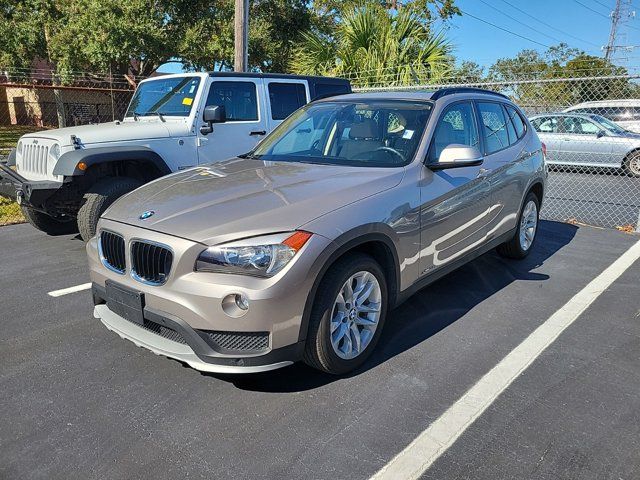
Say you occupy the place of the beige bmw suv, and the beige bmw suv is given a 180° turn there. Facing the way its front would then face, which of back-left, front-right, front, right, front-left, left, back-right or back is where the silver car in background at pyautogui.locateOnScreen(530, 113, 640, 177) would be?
front

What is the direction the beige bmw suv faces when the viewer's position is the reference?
facing the viewer and to the left of the viewer

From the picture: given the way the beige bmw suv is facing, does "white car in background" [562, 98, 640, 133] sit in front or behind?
behind

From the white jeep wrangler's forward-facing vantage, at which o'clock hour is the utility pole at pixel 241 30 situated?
The utility pole is roughly at 5 o'clock from the white jeep wrangler.

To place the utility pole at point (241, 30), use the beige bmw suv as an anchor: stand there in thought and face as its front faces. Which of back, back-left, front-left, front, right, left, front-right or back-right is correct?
back-right

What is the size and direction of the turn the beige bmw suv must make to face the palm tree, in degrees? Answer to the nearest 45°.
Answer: approximately 135° to its right

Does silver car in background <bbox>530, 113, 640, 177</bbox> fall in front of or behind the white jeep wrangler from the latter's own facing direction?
behind

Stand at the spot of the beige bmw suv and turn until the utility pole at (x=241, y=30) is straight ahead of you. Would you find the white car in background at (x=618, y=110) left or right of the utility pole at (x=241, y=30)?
right

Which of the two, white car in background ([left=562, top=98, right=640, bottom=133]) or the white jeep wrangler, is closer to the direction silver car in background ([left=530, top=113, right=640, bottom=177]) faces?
the white car in background

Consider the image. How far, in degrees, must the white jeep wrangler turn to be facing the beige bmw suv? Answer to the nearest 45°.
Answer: approximately 45° to its left

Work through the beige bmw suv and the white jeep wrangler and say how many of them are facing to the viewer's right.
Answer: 0

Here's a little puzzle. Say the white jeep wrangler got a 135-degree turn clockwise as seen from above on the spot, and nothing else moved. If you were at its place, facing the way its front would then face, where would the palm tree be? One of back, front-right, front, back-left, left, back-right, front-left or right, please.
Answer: front-right

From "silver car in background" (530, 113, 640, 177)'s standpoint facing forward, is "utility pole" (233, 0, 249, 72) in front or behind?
behind
